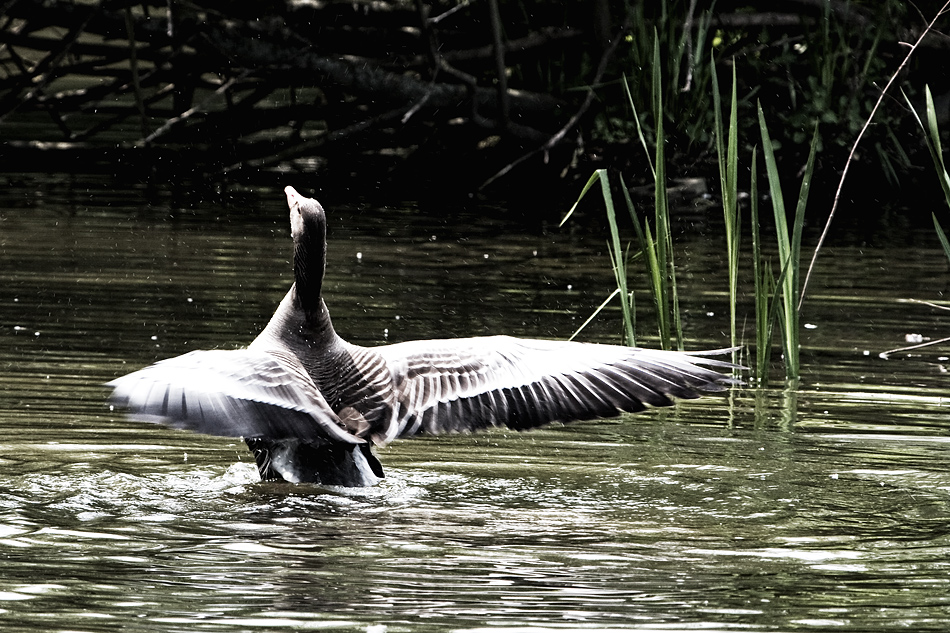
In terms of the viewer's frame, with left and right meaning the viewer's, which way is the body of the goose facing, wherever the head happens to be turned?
facing away from the viewer and to the left of the viewer

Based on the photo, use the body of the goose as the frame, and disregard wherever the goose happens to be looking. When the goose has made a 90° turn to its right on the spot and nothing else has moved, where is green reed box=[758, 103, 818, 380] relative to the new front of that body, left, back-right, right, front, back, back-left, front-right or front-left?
front
